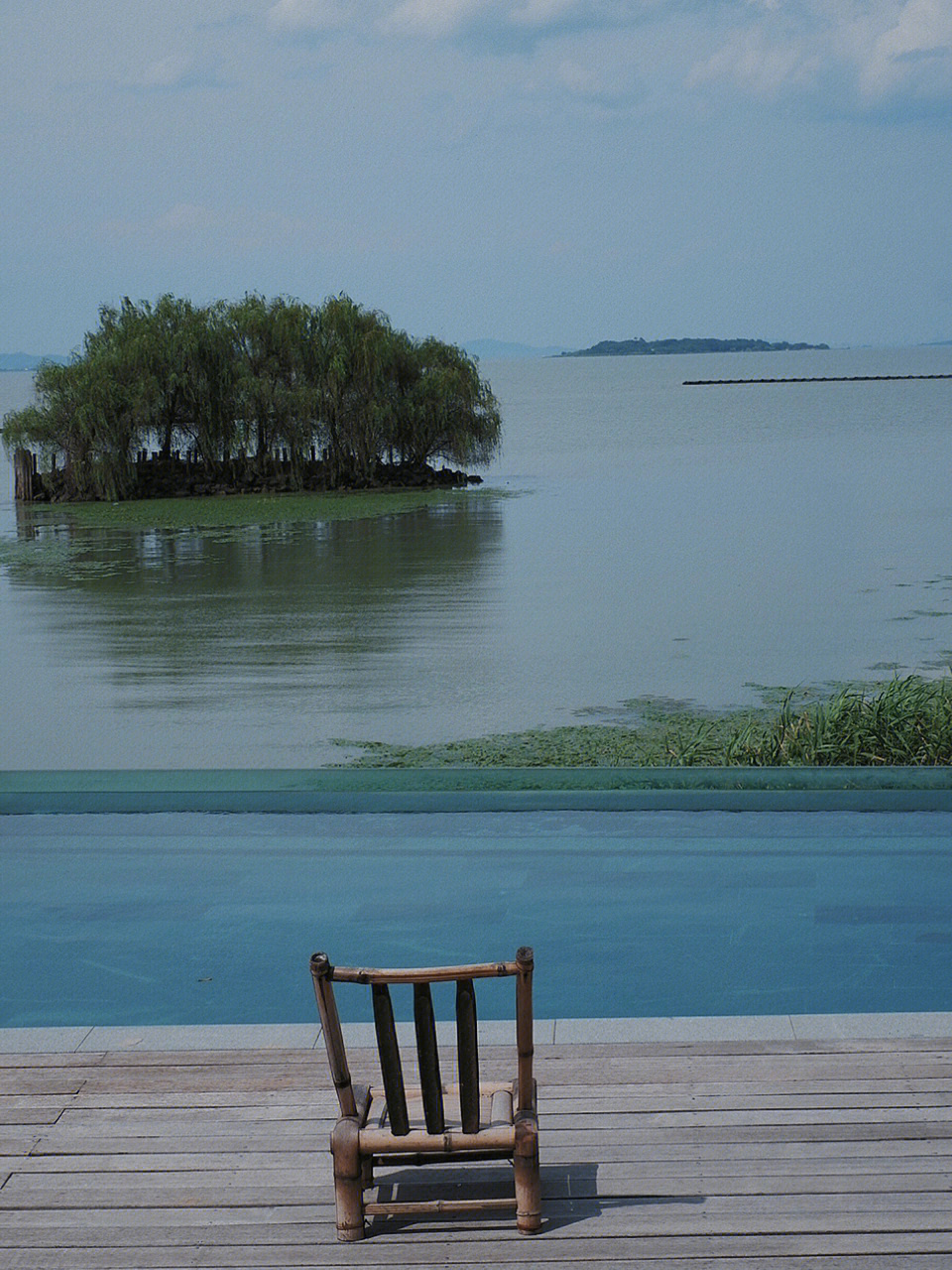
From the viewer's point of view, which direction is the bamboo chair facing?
away from the camera

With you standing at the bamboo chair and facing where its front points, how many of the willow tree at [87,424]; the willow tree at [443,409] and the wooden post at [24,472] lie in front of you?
3

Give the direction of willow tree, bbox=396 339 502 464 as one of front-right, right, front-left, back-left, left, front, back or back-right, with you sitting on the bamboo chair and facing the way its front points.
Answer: front

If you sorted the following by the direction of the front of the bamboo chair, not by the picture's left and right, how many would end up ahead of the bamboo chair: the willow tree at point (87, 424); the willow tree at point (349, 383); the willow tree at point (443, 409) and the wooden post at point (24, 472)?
4

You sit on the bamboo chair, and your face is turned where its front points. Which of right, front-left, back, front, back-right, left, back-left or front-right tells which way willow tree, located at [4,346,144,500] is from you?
front

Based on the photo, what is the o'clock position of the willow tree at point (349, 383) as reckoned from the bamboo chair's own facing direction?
The willow tree is roughly at 12 o'clock from the bamboo chair.

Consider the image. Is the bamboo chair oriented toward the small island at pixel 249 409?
yes

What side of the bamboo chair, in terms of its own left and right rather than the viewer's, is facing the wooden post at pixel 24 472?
front

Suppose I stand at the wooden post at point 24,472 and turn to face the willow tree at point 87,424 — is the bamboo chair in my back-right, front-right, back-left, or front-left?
front-right
